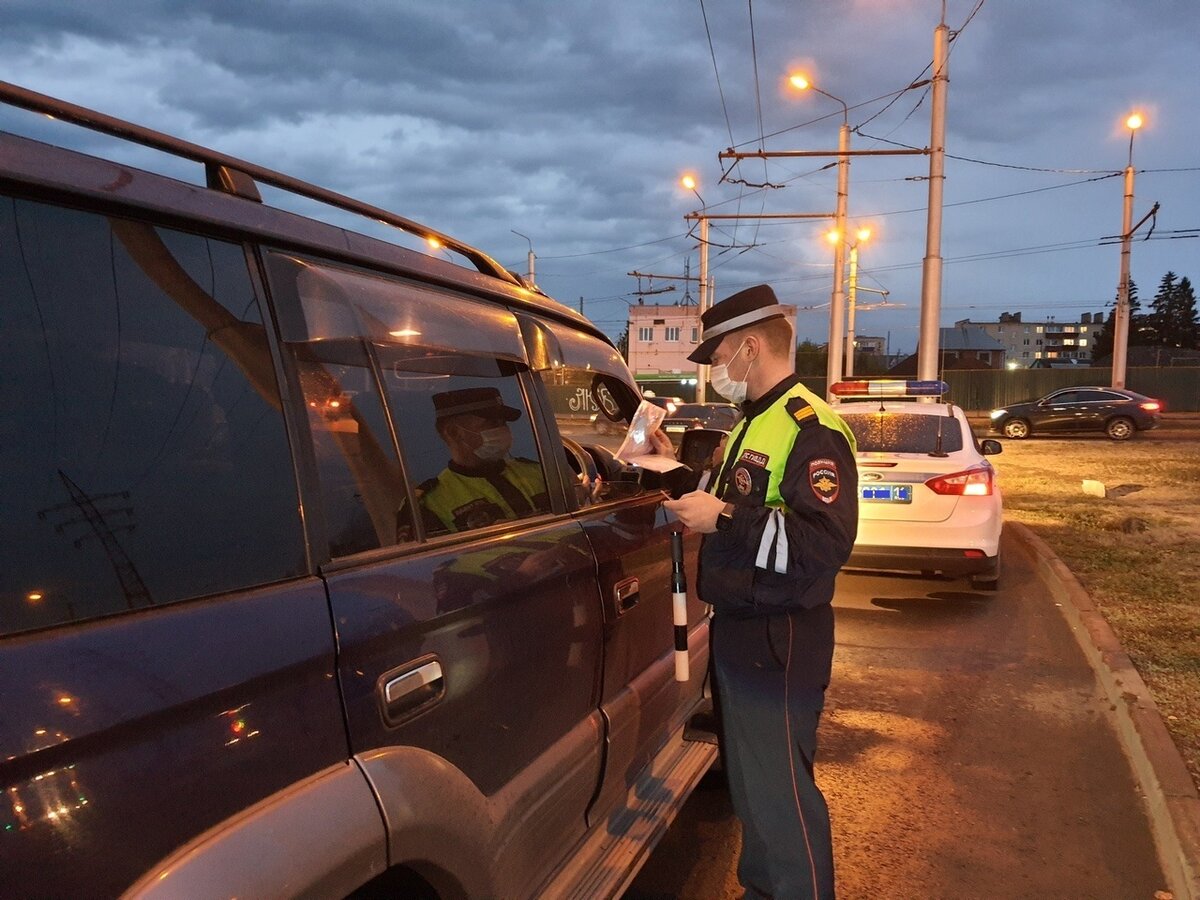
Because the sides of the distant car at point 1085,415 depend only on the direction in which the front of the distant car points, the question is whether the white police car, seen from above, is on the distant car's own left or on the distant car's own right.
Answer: on the distant car's own left

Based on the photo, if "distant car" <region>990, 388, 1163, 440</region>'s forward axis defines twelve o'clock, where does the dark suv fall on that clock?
The dark suv is roughly at 9 o'clock from the distant car.

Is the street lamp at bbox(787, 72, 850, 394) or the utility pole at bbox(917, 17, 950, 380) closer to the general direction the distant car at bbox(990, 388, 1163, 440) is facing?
the street lamp

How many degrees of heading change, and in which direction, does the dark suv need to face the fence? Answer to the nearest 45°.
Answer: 0° — it already faces it

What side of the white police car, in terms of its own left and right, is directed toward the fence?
front

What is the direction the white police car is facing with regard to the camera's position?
facing away from the viewer

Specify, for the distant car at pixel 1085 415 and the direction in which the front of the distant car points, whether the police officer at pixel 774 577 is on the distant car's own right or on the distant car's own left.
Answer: on the distant car's own left

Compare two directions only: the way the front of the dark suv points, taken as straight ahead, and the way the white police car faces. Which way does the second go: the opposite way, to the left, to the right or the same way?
the same way

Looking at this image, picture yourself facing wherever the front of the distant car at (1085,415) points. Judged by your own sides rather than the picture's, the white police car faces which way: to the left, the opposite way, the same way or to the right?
to the right

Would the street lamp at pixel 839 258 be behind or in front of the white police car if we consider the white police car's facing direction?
in front

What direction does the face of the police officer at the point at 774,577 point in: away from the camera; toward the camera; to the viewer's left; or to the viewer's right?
to the viewer's left

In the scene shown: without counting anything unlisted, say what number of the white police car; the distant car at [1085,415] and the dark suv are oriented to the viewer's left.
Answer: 1

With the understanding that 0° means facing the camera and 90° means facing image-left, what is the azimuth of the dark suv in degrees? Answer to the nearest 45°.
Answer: approximately 225°

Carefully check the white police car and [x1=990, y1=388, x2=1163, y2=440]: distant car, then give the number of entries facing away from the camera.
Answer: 1

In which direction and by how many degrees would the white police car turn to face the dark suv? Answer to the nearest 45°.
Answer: approximately 180°

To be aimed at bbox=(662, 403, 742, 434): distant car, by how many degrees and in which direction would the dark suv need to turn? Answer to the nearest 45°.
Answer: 0° — it already faces it

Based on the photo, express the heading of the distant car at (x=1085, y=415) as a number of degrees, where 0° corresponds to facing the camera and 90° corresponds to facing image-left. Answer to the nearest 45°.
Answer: approximately 90°

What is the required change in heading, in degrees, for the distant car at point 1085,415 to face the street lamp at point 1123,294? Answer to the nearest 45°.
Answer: approximately 90° to its right

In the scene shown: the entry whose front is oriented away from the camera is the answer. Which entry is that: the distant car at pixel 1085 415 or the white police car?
the white police car

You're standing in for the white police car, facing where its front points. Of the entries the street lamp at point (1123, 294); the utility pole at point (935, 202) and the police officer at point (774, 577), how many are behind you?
1

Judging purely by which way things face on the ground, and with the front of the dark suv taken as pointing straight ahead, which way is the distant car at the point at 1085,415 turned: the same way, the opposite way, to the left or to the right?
to the left
